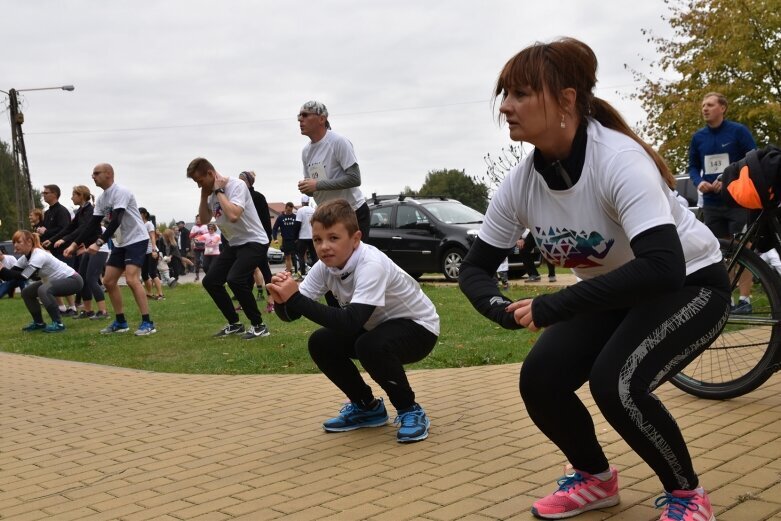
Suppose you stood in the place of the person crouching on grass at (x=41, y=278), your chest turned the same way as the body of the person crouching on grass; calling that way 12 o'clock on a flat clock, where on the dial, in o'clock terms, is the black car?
The black car is roughly at 5 o'clock from the person crouching on grass.

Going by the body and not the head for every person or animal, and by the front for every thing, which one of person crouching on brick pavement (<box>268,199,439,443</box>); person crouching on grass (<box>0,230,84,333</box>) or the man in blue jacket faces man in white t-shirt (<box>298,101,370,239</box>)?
the man in blue jacket

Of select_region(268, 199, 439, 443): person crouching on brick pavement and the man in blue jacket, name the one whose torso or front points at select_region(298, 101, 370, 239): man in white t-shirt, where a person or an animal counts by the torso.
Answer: the man in blue jacket

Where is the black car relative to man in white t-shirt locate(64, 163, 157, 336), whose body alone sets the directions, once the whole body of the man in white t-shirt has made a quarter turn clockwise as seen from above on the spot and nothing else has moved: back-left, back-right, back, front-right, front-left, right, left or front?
right

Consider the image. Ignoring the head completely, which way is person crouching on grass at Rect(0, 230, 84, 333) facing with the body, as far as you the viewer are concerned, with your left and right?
facing to the left of the viewer

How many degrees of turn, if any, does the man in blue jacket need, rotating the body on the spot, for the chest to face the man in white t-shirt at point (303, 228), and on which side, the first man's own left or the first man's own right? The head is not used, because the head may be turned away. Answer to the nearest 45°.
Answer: approximately 90° to the first man's own right
